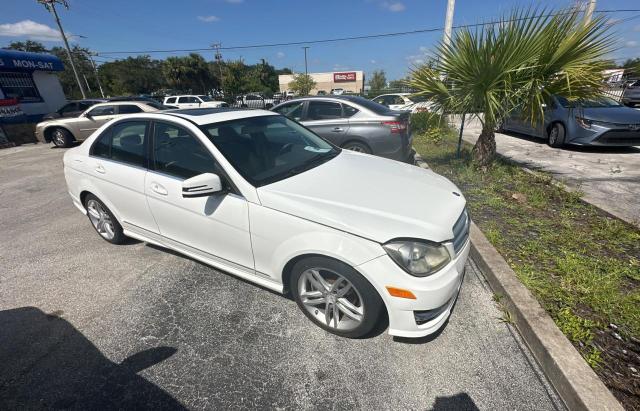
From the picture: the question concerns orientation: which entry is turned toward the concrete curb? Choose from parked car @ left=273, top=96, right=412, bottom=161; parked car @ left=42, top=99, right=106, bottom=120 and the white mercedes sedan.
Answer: the white mercedes sedan

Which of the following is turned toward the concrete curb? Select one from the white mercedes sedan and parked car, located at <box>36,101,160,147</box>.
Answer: the white mercedes sedan

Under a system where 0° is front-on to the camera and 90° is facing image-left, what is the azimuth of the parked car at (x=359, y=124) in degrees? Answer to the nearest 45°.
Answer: approximately 135°

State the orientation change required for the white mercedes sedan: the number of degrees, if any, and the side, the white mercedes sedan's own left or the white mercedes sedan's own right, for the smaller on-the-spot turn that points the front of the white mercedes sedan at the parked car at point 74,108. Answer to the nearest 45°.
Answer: approximately 180°

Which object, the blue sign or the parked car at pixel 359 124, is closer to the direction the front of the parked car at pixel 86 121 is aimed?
the blue sign

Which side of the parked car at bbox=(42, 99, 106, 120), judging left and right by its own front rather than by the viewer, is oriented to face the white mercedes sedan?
left

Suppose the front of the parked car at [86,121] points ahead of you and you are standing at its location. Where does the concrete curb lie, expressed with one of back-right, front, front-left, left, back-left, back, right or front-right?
left

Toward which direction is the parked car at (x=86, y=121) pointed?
to the viewer's left

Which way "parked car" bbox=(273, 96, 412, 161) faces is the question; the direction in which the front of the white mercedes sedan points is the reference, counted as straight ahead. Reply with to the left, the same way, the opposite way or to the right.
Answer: the opposite way

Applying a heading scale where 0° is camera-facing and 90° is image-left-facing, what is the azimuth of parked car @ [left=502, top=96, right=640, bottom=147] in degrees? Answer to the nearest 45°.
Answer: approximately 315°

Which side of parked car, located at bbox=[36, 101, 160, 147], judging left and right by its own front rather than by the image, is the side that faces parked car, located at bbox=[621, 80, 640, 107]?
back

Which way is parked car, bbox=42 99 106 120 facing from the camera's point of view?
to the viewer's left

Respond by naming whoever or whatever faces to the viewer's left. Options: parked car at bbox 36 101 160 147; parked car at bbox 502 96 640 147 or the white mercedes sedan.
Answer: parked car at bbox 36 101 160 147
